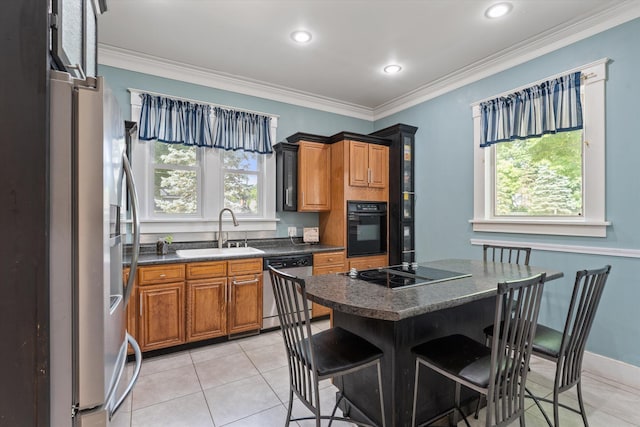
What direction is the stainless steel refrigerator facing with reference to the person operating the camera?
facing to the right of the viewer

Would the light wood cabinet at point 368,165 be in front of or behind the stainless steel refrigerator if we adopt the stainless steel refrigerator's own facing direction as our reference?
in front

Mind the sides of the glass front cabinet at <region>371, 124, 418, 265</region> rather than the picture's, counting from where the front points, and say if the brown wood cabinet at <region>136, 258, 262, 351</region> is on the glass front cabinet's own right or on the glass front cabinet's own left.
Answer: on the glass front cabinet's own right

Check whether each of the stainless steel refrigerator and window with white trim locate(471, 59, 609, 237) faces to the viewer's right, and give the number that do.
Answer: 1

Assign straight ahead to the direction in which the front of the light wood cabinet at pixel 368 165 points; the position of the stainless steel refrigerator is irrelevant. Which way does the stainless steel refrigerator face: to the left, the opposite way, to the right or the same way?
to the left

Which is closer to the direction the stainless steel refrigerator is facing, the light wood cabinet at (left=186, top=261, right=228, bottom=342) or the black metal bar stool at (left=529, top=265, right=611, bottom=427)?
the black metal bar stool

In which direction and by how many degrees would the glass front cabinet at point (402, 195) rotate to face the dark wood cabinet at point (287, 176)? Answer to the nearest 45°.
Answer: approximately 90° to its right

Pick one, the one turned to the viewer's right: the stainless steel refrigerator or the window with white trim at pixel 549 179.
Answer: the stainless steel refrigerator

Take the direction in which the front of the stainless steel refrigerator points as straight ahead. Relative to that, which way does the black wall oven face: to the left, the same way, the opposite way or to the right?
to the right

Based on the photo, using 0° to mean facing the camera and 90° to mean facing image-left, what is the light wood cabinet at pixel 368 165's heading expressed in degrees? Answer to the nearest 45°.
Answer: approximately 315°
